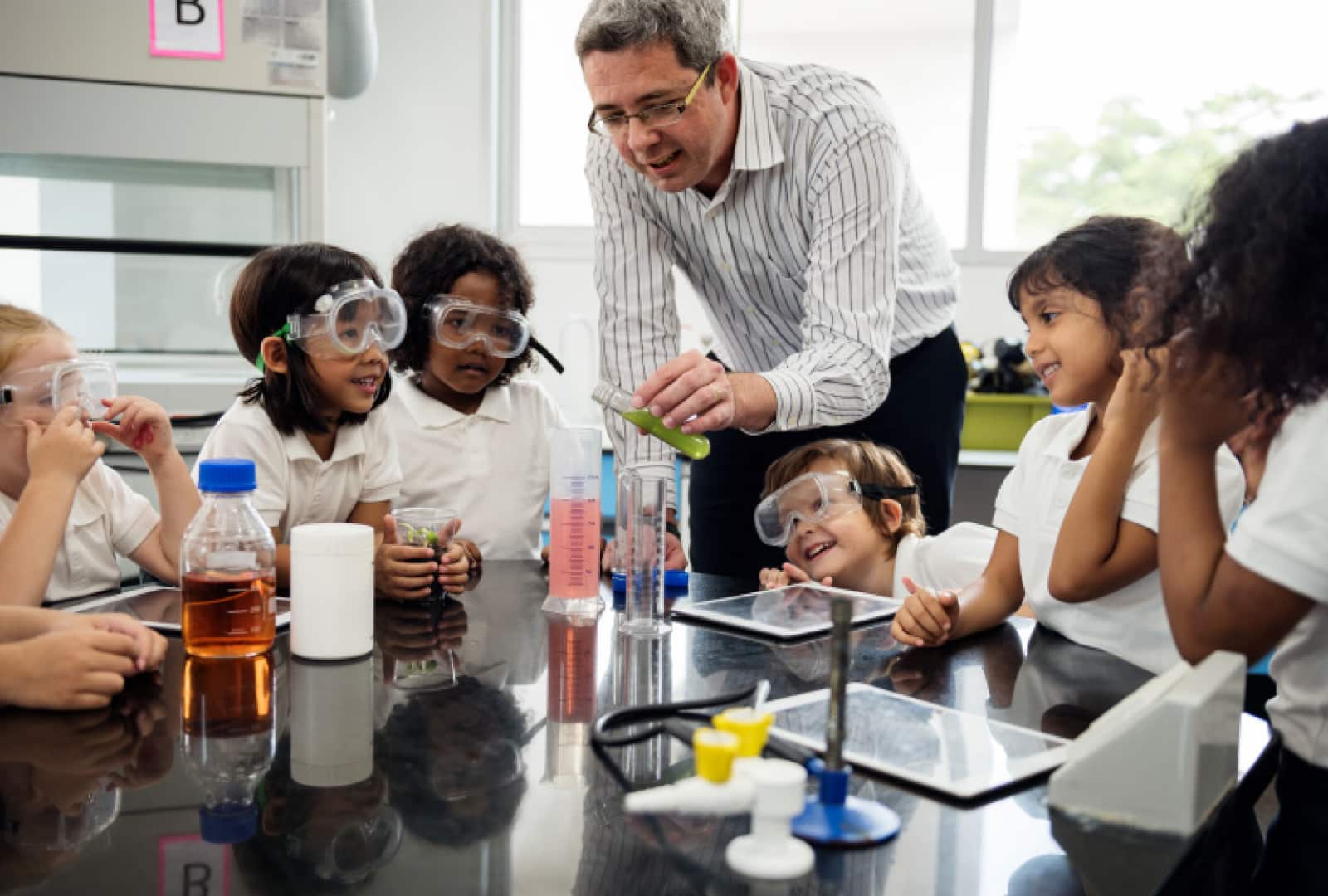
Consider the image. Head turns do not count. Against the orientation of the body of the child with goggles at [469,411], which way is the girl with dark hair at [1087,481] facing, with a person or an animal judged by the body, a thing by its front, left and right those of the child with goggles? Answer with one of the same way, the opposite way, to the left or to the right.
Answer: to the right

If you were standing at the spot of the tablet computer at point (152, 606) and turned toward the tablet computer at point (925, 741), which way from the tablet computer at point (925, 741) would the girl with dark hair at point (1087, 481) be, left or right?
left

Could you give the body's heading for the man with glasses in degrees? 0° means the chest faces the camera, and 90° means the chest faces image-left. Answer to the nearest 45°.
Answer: approximately 45°

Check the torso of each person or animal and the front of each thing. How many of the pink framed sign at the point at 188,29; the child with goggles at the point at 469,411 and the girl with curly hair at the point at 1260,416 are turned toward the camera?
2

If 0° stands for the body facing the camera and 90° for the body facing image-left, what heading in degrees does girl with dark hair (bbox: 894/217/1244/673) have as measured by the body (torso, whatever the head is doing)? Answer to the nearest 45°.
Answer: approximately 45°

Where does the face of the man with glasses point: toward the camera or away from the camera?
toward the camera

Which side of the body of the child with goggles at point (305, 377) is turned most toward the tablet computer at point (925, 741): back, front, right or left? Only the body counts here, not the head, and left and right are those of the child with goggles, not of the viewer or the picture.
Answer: front

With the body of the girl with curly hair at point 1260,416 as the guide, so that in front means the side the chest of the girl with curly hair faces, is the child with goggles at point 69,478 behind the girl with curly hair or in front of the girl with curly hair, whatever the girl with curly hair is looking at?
in front

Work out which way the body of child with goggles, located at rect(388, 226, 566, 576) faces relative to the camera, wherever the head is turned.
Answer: toward the camera

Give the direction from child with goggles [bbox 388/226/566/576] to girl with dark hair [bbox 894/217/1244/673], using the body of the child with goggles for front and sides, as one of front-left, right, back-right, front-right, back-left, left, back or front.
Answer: front-left

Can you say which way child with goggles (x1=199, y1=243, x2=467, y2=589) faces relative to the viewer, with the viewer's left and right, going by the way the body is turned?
facing the viewer and to the right of the viewer

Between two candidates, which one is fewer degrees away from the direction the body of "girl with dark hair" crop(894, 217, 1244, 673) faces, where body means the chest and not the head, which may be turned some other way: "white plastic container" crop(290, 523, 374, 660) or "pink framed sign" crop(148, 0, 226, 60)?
the white plastic container

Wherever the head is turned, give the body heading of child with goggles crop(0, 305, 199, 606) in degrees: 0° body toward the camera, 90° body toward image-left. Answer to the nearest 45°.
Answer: approximately 315°

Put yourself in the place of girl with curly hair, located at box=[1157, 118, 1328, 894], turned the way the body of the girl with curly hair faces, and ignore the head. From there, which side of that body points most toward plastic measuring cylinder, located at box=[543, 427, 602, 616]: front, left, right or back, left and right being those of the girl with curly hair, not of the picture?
front

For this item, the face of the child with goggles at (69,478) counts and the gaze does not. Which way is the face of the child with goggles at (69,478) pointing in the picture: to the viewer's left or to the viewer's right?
to the viewer's right
